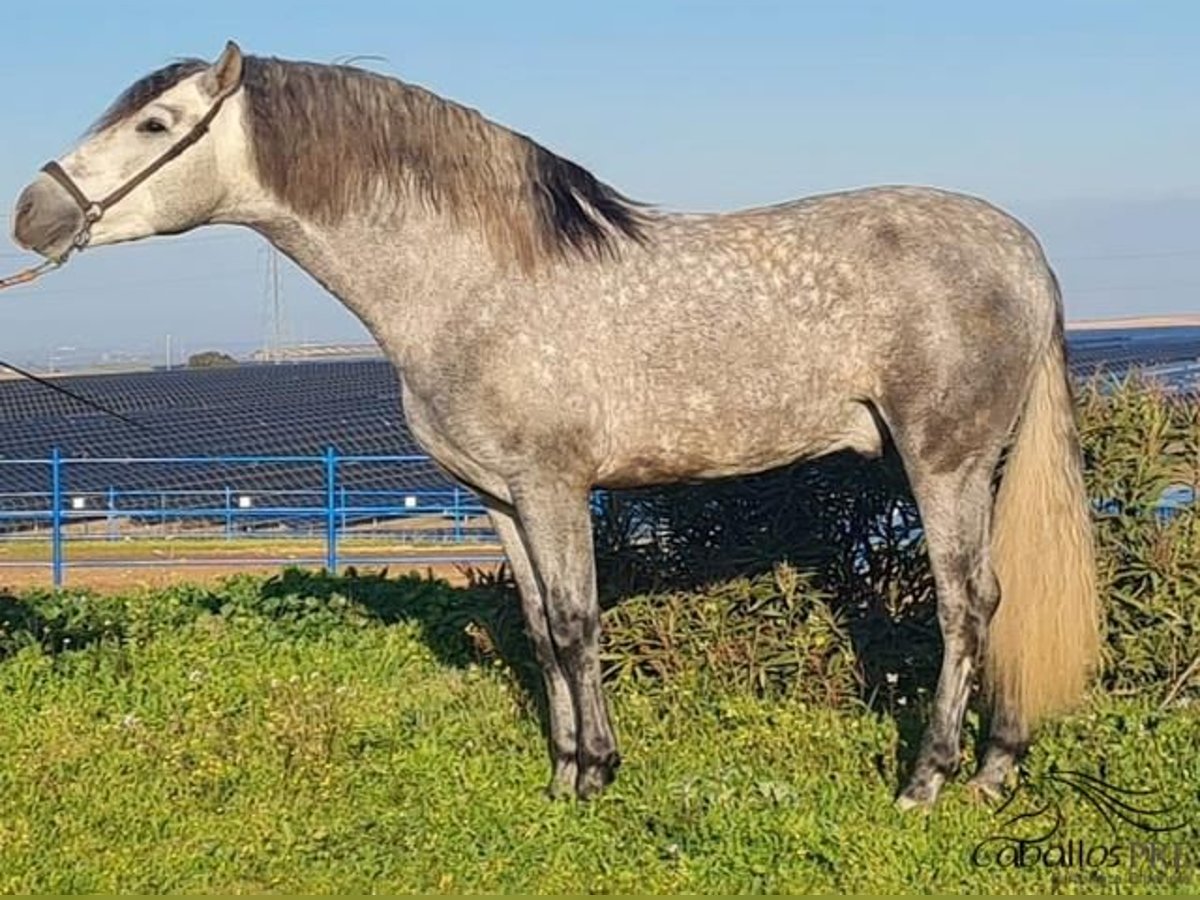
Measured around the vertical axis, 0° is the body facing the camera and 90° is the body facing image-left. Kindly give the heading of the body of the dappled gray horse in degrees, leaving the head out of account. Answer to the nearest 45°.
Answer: approximately 90°

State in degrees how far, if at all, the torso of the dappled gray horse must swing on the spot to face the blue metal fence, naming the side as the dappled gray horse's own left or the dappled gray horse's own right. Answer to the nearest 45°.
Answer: approximately 90° to the dappled gray horse's own right
